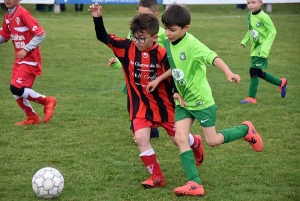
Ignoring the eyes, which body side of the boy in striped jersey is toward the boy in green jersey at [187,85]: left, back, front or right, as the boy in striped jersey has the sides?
left

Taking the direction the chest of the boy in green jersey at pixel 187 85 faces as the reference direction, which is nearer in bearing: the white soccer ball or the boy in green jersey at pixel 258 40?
the white soccer ball

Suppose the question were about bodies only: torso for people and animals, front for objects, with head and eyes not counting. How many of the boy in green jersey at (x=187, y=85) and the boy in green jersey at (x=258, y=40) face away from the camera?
0

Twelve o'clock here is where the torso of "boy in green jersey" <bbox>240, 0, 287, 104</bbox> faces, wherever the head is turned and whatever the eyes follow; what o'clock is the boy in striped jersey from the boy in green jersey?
The boy in striped jersey is roughly at 11 o'clock from the boy in green jersey.

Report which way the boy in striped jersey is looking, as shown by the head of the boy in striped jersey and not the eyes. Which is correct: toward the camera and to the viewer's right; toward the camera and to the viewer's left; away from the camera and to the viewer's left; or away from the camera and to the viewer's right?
toward the camera and to the viewer's left

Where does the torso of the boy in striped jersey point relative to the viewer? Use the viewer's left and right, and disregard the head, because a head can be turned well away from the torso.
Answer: facing the viewer and to the left of the viewer

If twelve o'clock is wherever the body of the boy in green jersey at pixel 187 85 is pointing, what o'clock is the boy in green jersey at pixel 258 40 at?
the boy in green jersey at pixel 258 40 is roughly at 5 o'clock from the boy in green jersey at pixel 187 85.

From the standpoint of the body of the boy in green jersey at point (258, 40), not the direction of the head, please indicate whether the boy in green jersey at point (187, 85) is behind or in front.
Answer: in front

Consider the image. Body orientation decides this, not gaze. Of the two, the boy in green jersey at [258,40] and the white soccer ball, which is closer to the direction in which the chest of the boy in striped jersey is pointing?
the white soccer ball

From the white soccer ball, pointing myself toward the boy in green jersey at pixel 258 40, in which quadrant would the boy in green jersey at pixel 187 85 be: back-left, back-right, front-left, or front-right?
front-right

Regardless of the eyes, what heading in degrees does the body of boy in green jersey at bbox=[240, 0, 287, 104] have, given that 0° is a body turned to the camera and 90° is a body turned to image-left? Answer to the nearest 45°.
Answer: approximately 45°

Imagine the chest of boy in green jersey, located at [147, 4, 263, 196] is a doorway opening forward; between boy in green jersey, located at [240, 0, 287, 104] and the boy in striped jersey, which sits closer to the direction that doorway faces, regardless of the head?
the boy in striped jersey

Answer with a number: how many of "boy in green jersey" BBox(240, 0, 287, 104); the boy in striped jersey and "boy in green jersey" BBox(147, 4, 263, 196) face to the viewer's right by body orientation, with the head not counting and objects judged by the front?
0

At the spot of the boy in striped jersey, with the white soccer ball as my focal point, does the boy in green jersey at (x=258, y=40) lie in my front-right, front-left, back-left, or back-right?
back-right

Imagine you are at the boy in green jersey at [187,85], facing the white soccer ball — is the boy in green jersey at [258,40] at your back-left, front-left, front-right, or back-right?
back-right
